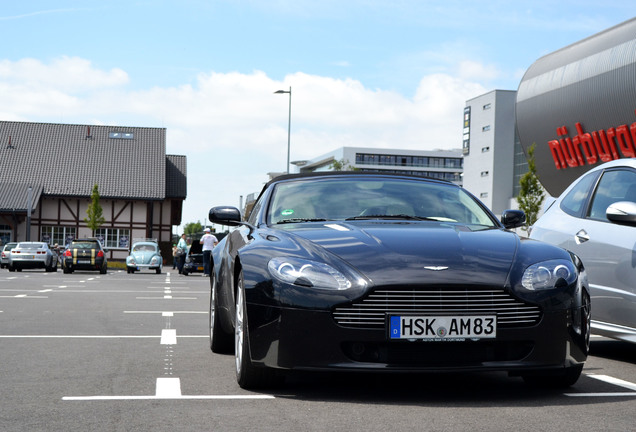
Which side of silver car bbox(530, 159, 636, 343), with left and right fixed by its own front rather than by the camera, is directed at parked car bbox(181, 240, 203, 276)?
back

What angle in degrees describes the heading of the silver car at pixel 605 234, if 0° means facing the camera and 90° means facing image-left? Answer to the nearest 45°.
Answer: approximately 315°

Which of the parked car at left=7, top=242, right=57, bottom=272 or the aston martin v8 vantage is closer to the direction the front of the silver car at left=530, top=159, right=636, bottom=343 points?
the aston martin v8 vantage

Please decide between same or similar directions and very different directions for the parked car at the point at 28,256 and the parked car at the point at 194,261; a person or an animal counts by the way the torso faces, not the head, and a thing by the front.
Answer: very different directions

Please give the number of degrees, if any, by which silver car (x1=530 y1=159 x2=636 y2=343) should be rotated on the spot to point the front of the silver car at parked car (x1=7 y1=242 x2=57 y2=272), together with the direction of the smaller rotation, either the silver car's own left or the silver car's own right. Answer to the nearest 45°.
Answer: approximately 180°

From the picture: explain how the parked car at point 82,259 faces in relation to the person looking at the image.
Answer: facing away from the viewer

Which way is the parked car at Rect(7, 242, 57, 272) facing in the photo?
away from the camera

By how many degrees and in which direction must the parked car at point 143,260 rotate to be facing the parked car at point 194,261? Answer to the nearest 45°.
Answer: approximately 45° to its left
